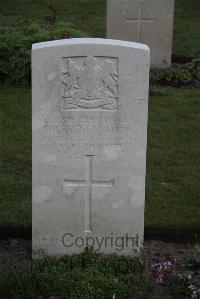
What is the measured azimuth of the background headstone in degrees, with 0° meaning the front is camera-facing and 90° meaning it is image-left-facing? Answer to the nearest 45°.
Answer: approximately 0°

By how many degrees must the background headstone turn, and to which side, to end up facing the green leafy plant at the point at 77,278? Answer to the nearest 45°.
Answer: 0° — it already faces it

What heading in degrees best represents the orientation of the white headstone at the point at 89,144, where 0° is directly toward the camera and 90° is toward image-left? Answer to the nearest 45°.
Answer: approximately 0°

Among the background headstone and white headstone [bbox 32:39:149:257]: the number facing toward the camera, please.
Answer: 2

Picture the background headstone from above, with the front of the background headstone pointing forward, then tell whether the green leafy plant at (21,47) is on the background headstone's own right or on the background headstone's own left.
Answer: on the background headstone's own right

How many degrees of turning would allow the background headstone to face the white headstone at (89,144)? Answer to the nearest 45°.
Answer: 0° — it already faces it
